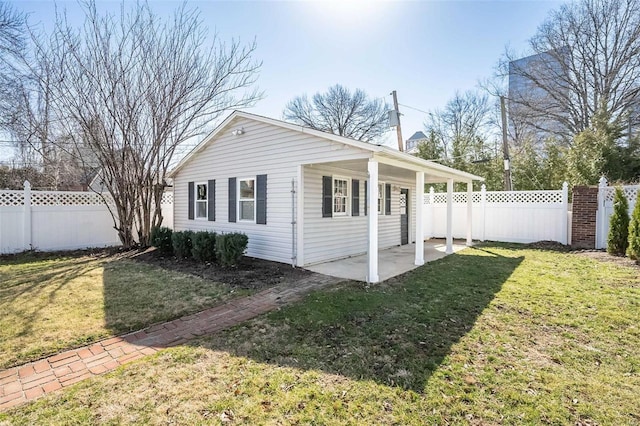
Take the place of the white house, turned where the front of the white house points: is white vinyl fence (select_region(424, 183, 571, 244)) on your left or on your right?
on your left

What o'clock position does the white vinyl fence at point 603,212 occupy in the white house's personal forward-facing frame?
The white vinyl fence is roughly at 10 o'clock from the white house.

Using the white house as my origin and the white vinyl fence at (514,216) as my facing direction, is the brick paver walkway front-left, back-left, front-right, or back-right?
back-right

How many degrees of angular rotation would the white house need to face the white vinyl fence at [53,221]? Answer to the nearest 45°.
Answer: approximately 135° to its right

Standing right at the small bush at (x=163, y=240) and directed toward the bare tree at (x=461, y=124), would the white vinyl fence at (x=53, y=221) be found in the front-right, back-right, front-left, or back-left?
back-left

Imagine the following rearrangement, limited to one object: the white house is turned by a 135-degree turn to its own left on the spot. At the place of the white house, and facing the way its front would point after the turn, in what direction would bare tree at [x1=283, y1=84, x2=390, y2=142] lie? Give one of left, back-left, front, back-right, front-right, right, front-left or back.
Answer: front

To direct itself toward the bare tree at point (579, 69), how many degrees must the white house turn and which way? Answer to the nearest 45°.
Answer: approximately 90° to its left

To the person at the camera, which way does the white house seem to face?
facing the viewer and to the right of the viewer

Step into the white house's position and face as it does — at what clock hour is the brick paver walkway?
The brick paver walkway is roughly at 2 o'clock from the white house.
